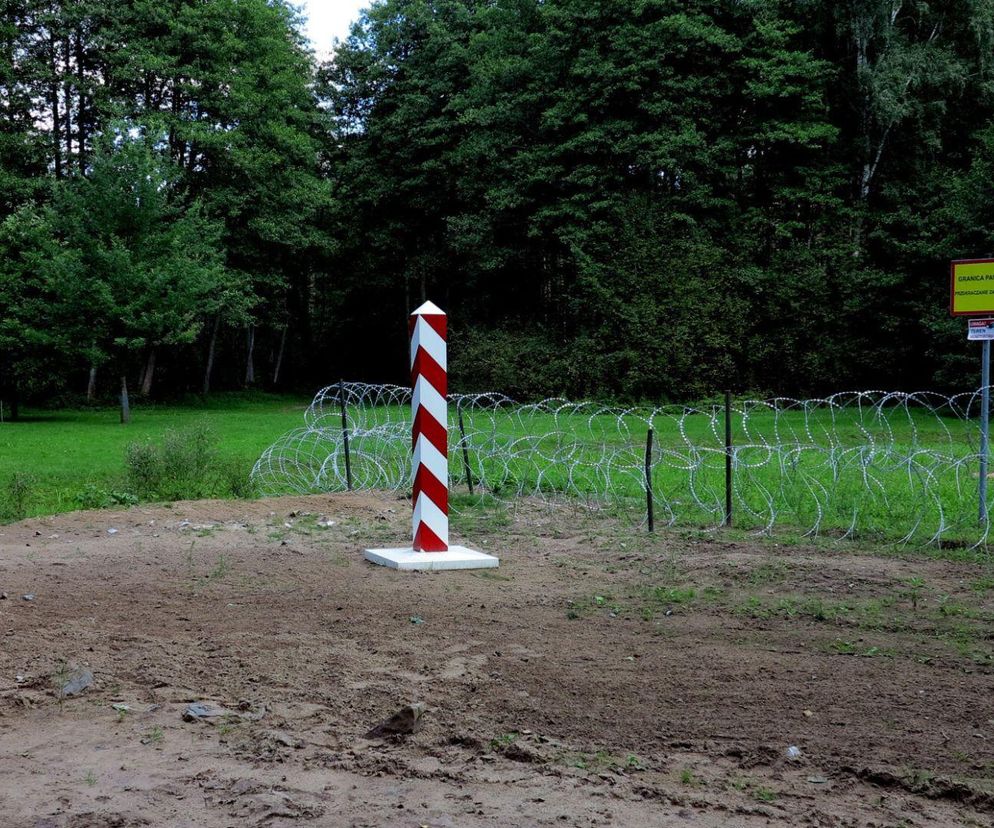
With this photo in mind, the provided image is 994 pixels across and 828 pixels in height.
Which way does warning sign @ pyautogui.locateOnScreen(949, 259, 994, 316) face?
toward the camera

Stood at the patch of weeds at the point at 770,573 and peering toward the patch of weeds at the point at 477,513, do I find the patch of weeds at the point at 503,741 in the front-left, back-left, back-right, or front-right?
back-left

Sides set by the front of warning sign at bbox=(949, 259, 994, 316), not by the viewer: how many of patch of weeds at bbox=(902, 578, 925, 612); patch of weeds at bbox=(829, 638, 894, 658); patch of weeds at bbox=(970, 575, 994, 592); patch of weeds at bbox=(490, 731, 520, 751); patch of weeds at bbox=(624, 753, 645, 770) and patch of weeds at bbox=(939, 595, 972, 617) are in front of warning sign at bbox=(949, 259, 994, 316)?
6

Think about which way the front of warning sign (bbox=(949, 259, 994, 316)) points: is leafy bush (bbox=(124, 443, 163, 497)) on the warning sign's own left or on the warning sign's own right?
on the warning sign's own right

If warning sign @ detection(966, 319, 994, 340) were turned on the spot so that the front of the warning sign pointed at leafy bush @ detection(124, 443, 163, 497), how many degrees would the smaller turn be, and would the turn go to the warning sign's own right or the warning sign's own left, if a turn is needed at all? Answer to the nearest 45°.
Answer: approximately 90° to the warning sign's own right

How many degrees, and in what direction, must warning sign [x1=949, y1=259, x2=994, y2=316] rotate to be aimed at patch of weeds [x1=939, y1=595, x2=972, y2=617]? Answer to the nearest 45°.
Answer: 0° — it already faces it

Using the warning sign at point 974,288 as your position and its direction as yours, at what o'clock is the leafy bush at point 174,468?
The leafy bush is roughly at 3 o'clock from the warning sign.

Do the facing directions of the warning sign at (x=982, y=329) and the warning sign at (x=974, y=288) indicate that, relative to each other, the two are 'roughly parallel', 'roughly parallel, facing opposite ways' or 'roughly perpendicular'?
roughly parallel

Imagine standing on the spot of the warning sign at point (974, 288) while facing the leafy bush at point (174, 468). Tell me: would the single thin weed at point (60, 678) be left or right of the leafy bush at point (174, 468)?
left

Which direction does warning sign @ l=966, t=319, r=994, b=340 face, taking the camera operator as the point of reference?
facing the viewer

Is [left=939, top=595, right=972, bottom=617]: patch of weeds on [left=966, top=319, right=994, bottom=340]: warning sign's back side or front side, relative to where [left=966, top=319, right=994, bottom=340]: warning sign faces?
on the front side

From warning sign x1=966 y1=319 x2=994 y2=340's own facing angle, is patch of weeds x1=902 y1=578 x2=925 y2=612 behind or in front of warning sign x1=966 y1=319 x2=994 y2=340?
in front

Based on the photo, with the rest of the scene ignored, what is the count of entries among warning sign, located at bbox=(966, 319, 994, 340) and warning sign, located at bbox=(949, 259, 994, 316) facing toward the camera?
2

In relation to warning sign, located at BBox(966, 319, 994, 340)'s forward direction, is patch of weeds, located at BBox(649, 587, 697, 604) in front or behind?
in front

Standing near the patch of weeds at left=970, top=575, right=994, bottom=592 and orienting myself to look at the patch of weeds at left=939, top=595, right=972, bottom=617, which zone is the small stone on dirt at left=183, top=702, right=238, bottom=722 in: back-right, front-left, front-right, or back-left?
front-right
